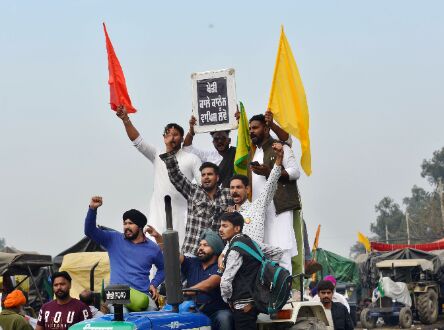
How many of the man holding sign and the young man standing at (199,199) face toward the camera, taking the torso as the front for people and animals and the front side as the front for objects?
2

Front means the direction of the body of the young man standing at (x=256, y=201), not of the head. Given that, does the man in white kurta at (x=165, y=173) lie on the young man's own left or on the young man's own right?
on the young man's own right

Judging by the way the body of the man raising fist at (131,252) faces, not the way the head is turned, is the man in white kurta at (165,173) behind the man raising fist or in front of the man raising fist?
behind

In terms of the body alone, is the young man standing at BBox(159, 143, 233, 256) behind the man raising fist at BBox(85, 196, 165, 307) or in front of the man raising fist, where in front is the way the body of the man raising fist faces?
behind

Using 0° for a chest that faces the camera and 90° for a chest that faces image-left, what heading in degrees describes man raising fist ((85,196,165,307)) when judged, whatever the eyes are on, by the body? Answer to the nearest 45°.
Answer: approximately 45°

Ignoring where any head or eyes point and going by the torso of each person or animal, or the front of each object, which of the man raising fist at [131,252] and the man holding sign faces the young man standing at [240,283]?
the man holding sign
